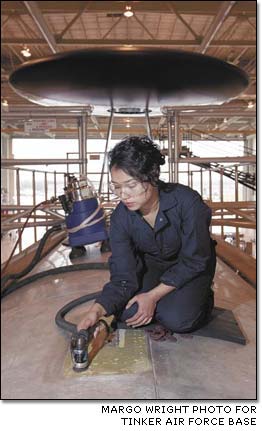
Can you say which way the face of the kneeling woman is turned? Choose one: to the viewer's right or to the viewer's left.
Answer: to the viewer's left
